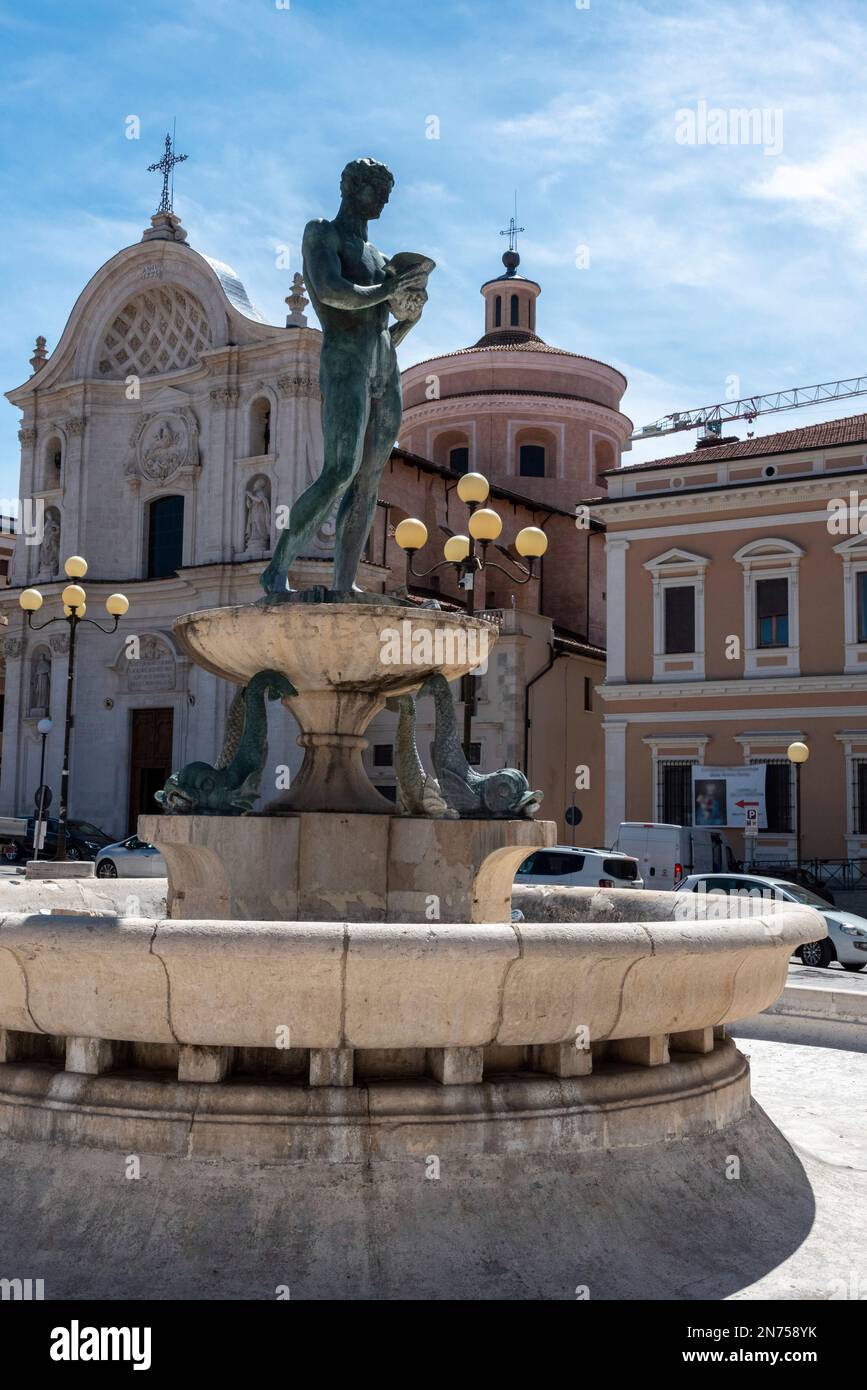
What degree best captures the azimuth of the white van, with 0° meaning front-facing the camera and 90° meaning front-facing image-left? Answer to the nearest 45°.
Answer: approximately 225°

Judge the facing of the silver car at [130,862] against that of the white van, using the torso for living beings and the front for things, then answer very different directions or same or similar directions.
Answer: very different directions

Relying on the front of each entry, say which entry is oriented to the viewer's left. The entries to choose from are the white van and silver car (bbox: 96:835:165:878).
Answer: the silver car

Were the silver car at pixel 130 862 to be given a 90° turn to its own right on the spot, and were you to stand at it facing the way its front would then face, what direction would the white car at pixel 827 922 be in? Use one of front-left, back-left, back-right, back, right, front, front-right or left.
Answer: back-right

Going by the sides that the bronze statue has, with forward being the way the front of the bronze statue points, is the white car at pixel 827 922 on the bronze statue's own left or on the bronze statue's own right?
on the bronze statue's own left

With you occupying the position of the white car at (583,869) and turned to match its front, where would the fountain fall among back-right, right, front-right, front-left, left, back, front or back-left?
back-left

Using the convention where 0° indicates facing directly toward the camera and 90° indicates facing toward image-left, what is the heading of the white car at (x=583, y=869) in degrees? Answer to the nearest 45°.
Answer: approximately 135°

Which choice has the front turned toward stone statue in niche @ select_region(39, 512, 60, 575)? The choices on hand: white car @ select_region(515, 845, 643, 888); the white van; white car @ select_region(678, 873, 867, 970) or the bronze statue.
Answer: white car @ select_region(515, 845, 643, 888)

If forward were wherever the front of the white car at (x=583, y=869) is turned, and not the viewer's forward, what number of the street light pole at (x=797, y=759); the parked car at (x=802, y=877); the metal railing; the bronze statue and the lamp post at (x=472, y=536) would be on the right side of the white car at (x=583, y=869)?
3

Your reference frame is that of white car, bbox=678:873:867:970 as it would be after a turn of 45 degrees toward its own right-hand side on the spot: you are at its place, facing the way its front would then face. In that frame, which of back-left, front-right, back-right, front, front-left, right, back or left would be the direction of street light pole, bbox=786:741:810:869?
back

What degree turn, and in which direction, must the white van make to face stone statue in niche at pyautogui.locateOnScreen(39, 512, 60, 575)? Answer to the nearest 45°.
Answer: approximately 90° to its left

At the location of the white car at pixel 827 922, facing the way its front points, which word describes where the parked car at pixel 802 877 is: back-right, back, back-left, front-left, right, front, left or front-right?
back-left

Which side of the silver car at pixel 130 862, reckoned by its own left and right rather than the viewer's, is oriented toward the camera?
left
